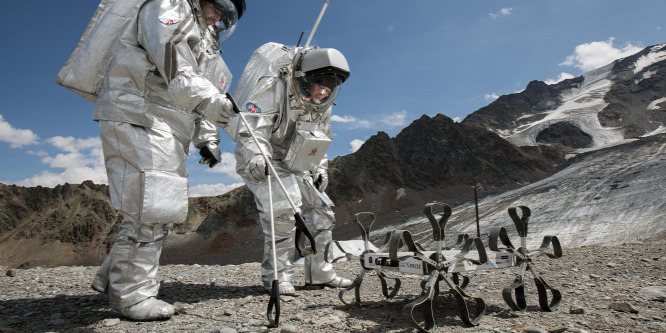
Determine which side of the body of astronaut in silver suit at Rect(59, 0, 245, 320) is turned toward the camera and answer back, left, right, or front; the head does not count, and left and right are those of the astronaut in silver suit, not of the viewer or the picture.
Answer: right

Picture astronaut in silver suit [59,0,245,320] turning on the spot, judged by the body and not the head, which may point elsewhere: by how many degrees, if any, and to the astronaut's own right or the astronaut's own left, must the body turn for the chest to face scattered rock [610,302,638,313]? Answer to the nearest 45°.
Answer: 0° — they already face it

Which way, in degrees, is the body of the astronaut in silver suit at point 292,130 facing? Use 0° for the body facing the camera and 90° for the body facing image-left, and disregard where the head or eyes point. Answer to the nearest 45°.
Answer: approximately 315°

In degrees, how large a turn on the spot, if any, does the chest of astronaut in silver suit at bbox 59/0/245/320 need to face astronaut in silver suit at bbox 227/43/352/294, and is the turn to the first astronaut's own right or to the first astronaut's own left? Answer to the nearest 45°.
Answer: approximately 45° to the first astronaut's own left
